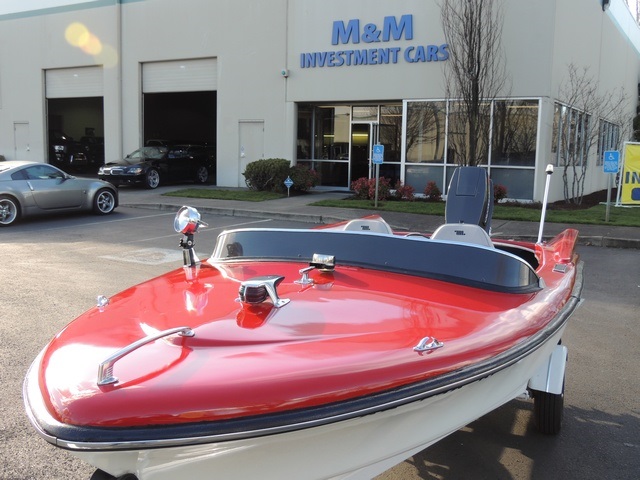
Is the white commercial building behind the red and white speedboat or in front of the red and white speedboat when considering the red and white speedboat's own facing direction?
behind

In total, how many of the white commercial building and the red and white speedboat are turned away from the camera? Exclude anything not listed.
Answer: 0

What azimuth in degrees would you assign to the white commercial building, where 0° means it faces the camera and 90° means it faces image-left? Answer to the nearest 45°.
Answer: approximately 45°

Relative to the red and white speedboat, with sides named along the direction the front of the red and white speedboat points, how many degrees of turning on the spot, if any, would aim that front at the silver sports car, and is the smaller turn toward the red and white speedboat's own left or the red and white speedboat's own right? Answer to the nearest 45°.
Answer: approximately 90° to the red and white speedboat's own right

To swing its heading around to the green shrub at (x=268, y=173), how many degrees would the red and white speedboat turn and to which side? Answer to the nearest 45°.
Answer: approximately 135° to its right

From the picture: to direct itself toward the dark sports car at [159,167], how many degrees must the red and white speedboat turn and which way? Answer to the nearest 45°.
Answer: approximately 135° to its right

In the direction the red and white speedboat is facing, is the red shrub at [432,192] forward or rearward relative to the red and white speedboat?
rearward

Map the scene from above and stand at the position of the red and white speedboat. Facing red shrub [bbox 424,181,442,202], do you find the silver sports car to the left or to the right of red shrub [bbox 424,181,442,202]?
left

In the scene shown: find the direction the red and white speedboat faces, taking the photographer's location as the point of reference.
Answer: facing the viewer and to the left of the viewer

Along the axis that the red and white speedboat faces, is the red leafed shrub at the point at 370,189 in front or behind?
behind

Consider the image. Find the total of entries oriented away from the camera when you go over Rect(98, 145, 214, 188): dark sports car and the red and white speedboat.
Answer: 0
